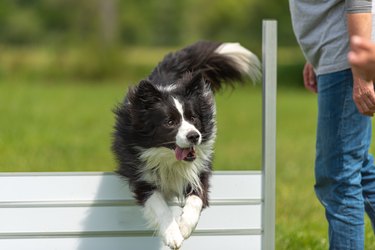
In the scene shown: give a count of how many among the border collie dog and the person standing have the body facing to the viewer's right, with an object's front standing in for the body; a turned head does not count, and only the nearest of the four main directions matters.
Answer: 0

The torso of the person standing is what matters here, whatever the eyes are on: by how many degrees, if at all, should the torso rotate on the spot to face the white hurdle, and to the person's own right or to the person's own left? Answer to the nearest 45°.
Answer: approximately 45° to the person's own right

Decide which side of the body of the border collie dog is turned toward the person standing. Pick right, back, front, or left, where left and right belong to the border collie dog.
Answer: left
